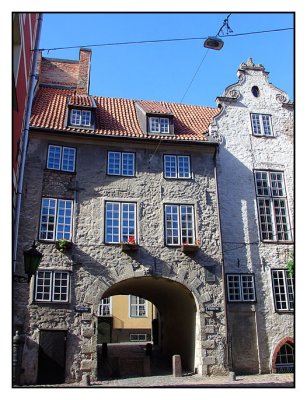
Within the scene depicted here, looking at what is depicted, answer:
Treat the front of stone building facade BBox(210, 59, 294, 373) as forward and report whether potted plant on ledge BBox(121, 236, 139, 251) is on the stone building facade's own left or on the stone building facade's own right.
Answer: on the stone building facade's own right

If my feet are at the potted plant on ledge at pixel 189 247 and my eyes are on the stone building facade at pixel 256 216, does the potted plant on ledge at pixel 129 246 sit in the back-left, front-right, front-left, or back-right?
back-left

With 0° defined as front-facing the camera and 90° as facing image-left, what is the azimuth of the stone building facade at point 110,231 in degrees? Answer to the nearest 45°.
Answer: approximately 0°

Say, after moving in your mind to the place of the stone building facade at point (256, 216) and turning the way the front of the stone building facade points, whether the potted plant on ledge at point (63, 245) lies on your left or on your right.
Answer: on your right

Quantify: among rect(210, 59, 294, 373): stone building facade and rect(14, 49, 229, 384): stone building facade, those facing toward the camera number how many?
2

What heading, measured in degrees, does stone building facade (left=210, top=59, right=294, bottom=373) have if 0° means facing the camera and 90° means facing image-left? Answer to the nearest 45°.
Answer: approximately 0°

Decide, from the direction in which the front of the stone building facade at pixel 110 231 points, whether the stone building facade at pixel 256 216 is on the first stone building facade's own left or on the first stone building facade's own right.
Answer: on the first stone building facade's own left
